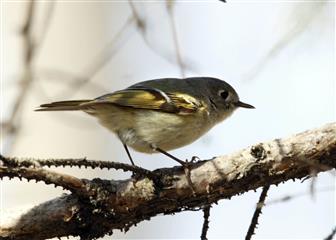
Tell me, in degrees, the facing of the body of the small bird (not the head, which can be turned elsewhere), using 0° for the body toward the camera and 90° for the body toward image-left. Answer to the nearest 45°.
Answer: approximately 270°

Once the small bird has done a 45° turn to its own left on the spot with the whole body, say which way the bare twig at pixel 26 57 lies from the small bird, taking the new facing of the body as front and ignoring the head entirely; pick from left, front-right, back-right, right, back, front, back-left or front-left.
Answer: back
